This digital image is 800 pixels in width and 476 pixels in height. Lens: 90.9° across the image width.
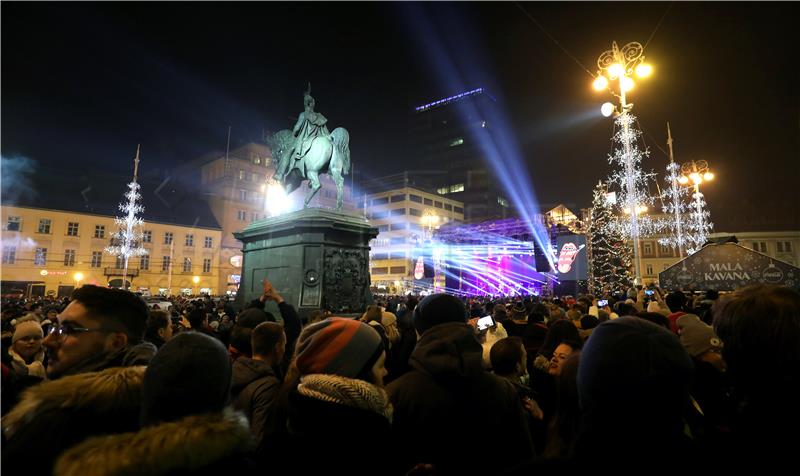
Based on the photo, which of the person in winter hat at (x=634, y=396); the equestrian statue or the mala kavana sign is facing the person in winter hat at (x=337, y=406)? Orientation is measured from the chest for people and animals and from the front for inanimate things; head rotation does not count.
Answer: the mala kavana sign

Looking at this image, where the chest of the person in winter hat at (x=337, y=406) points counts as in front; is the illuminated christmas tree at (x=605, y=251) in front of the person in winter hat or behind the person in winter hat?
in front

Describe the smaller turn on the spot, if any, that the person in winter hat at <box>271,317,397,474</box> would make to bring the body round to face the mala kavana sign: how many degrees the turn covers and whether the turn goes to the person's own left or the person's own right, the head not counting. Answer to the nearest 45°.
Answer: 0° — they already face it

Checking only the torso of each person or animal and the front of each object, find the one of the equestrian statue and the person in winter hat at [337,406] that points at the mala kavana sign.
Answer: the person in winter hat

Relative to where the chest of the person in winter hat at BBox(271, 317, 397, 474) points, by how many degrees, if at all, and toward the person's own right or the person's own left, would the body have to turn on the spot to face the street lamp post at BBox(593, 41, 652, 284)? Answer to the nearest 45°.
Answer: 0° — they already face it

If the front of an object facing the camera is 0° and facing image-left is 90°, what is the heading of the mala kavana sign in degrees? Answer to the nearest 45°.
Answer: approximately 0°

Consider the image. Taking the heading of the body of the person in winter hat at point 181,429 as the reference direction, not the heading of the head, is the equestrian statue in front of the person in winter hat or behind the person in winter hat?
in front

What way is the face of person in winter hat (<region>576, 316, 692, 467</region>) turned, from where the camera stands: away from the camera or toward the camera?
away from the camera

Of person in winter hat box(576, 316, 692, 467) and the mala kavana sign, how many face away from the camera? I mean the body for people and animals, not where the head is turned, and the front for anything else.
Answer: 1

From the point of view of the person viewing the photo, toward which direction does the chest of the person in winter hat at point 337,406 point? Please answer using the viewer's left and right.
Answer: facing away from the viewer and to the right of the viewer

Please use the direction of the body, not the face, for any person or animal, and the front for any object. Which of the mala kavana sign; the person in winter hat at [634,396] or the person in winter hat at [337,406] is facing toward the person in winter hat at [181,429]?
the mala kavana sign

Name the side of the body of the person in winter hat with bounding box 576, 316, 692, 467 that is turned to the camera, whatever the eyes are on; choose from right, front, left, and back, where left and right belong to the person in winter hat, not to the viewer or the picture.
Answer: back

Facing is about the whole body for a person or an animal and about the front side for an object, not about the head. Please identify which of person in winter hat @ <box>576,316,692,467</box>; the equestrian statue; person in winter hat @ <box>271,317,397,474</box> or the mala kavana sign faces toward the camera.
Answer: the mala kavana sign

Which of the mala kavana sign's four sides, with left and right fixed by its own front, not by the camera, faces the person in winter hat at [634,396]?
front

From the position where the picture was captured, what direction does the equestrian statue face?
facing away from the viewer and to the left of the viewer

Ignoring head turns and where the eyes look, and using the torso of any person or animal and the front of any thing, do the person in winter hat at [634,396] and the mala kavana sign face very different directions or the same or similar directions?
very different directions
